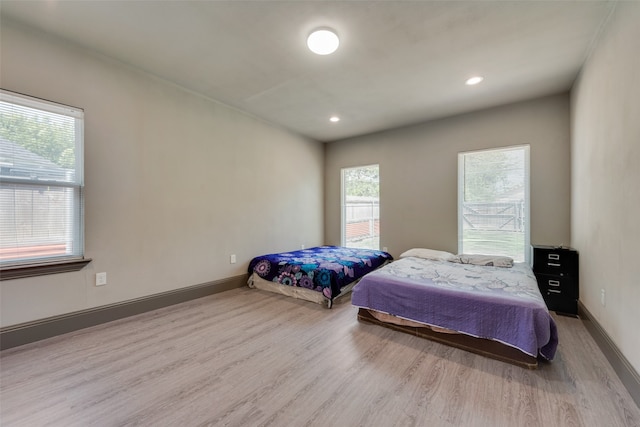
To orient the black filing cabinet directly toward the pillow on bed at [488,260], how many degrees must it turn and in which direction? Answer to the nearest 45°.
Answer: approximately 90° to its right

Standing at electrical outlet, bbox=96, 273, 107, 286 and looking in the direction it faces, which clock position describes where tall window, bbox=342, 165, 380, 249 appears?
The tall window is roughly at 9 o'clock from the electrical outlet.

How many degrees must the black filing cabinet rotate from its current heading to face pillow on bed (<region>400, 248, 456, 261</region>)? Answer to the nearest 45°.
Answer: approximately 90° to its right

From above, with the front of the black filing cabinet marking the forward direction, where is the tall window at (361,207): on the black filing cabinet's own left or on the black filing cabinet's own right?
on the black filing cabinet's own right

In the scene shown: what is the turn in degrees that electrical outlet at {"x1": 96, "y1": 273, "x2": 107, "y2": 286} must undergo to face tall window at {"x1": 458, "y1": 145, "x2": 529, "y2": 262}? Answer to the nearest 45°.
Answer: approximately 45° to its left

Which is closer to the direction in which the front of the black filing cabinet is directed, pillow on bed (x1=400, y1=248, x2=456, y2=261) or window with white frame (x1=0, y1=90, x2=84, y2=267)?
the window with white frame
